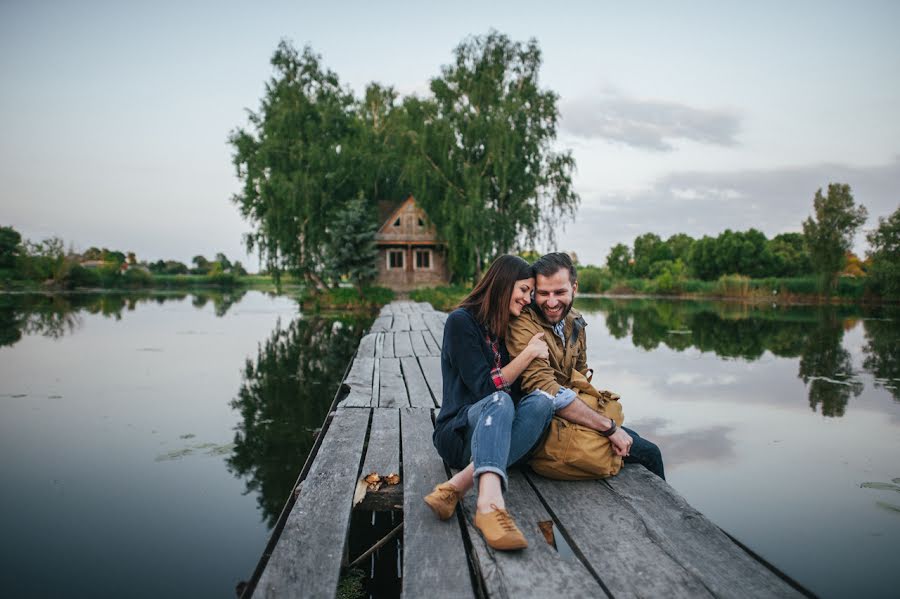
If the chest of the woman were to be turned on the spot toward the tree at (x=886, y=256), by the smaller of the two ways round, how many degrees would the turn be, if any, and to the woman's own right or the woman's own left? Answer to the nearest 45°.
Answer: approximately 90° to the woman's own left

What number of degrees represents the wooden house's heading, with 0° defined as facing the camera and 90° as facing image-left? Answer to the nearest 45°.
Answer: approximately 0°

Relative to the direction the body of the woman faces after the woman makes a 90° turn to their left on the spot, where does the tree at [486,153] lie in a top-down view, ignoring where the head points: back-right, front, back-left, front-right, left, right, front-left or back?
front-left

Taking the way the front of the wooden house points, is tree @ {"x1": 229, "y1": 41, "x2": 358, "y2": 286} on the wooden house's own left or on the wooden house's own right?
on the wooden house's own right

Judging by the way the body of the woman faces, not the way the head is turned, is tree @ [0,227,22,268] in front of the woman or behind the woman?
behind

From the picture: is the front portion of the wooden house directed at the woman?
yes

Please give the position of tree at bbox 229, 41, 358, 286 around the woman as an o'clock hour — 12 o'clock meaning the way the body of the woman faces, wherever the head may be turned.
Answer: The tree is roughly at 7 o'clock from the woman.

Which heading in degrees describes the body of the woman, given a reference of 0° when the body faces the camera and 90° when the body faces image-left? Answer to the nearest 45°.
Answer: approximately 315°

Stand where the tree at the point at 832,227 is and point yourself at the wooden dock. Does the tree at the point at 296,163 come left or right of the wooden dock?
right

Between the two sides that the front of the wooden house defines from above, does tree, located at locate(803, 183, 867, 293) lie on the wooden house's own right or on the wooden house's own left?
on the wooden house's own left

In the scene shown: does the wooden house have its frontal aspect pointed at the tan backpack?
yes
